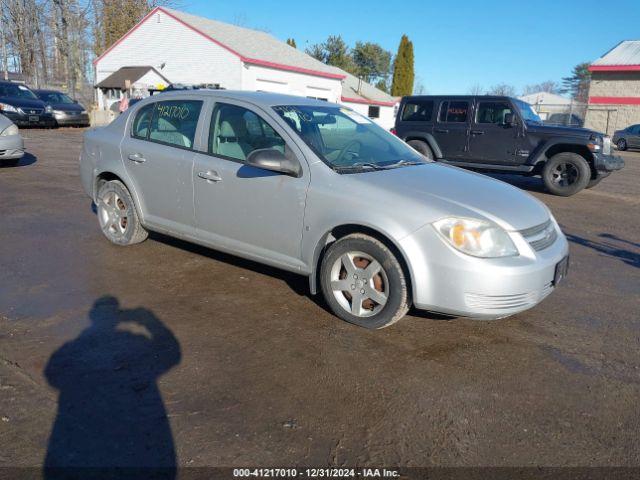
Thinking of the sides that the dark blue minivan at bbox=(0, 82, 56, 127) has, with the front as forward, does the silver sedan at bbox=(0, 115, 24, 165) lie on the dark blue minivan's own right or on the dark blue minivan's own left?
on the dark blue minivan's own right

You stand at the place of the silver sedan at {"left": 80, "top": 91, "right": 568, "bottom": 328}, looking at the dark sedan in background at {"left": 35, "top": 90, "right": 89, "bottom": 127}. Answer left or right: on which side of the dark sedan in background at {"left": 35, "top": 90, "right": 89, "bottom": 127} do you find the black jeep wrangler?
right

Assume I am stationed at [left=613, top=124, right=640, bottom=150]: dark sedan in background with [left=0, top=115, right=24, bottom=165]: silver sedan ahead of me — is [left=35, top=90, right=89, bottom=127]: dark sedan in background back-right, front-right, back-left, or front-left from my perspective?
front-right

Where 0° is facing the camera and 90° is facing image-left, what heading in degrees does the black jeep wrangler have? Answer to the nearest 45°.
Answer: approximately 315°

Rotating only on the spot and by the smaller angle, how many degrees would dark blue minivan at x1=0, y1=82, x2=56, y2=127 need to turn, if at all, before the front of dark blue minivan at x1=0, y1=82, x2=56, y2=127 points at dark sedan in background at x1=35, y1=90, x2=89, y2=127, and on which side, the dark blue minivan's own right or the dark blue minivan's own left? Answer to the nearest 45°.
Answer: approximately 90° to the dark blue minivan's own left

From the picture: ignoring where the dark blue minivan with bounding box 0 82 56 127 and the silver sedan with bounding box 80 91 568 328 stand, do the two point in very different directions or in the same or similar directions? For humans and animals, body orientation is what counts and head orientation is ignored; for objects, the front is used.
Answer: same or similar directions

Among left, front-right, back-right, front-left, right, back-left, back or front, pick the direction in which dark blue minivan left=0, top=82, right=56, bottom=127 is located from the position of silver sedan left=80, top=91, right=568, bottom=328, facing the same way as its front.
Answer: back

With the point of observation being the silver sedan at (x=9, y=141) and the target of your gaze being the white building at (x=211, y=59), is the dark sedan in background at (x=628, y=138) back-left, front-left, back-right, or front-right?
front-right

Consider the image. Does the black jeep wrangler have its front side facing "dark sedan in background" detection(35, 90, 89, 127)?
no

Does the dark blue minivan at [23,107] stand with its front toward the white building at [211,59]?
no

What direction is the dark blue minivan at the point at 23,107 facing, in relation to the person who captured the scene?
facing the viewer and to the right of the viewer

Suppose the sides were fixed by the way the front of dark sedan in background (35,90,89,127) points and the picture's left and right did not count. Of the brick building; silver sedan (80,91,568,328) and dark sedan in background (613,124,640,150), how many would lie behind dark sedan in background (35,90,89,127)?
0

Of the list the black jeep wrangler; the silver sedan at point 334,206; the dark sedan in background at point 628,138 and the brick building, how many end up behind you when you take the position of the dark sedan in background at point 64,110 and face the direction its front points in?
0

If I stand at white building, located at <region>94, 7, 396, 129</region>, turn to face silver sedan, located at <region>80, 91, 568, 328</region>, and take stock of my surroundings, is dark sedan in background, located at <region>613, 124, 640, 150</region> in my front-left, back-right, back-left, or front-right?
front-left

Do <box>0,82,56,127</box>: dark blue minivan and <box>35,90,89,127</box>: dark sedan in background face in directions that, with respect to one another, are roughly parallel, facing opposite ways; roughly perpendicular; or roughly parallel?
roughly parallel

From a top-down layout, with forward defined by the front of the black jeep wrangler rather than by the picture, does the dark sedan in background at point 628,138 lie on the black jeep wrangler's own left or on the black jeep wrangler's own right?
on the black jeep wrangler's own left
